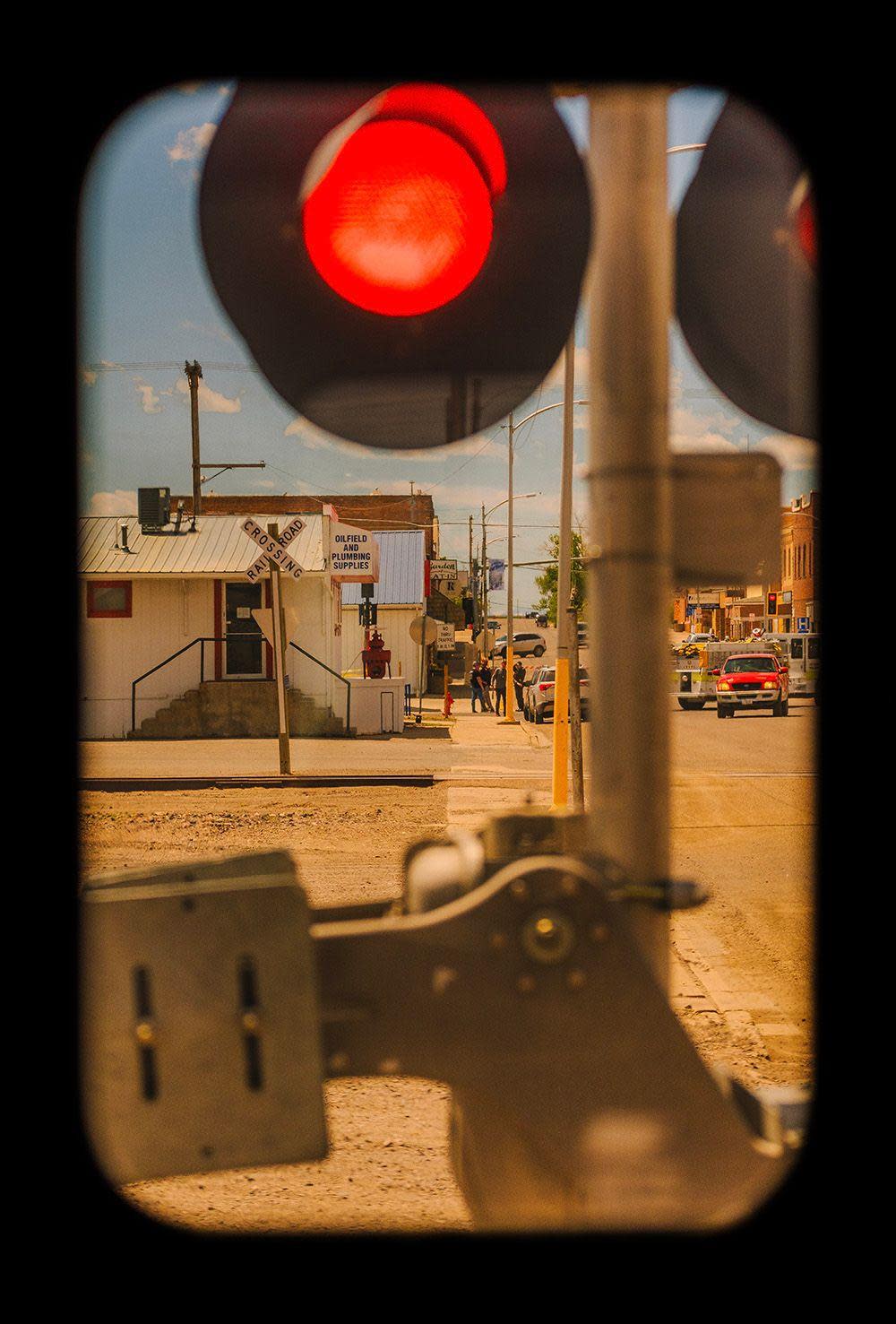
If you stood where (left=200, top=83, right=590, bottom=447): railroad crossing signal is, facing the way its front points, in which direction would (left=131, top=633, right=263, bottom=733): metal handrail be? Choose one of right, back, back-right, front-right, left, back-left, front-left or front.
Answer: back

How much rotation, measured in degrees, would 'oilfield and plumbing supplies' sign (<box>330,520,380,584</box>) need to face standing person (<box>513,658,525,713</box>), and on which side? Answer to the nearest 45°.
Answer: approximately 180°

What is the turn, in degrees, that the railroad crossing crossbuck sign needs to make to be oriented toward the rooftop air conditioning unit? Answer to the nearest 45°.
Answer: approximately 180°

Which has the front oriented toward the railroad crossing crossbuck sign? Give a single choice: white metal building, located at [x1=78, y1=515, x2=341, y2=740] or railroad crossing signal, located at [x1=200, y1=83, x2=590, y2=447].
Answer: the white metal building

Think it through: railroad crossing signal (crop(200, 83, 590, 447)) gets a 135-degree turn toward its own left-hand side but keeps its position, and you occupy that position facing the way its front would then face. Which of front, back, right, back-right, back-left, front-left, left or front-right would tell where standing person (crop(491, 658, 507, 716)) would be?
front-left

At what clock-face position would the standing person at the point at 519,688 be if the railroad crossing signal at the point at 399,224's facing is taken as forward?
The standing person is roughly at 6 o'clock from the railroad crossing signal.

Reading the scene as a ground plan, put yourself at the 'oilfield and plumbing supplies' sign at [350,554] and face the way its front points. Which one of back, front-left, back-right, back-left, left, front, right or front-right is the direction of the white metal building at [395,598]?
back
